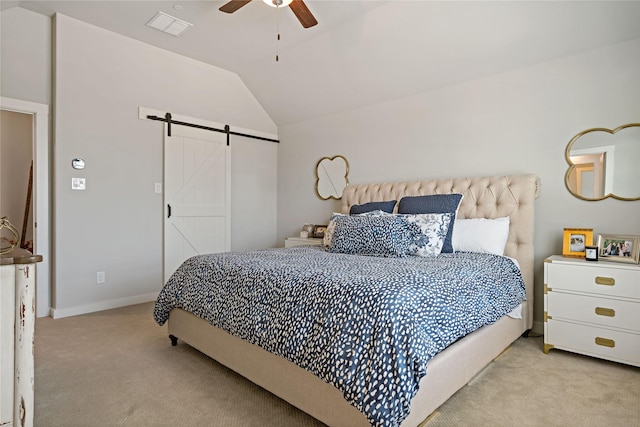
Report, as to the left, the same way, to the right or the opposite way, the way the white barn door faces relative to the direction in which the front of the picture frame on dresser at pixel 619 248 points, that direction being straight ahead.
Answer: to the left

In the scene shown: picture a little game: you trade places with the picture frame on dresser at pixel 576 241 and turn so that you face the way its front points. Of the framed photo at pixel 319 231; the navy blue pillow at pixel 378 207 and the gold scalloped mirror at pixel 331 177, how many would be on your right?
3

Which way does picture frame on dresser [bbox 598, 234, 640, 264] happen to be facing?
toward the camera

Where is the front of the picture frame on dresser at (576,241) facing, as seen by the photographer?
facing the viewer

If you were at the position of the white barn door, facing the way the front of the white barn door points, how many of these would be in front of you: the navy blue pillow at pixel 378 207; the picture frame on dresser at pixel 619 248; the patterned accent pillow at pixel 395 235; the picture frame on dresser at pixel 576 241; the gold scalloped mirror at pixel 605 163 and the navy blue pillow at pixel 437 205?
6

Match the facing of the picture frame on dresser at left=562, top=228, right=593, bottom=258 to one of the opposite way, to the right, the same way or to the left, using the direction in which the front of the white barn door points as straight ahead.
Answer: to the right

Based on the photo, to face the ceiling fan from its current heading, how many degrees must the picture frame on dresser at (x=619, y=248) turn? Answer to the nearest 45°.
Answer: approximately 45° to its right

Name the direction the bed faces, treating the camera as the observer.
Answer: facing the viewer and to the left of the viewer

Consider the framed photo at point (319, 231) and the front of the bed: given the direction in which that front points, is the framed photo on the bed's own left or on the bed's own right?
on the bed's own right

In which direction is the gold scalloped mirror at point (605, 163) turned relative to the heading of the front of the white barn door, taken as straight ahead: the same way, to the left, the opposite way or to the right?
to the right

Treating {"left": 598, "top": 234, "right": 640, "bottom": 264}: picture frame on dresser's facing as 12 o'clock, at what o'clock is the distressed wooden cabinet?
The distressed wooden cabinet is roughly at 1 o'clock from the picture frame on dresser.

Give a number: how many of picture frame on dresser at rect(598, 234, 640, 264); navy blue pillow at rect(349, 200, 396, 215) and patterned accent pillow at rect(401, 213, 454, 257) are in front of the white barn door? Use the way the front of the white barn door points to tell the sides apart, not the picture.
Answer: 3
